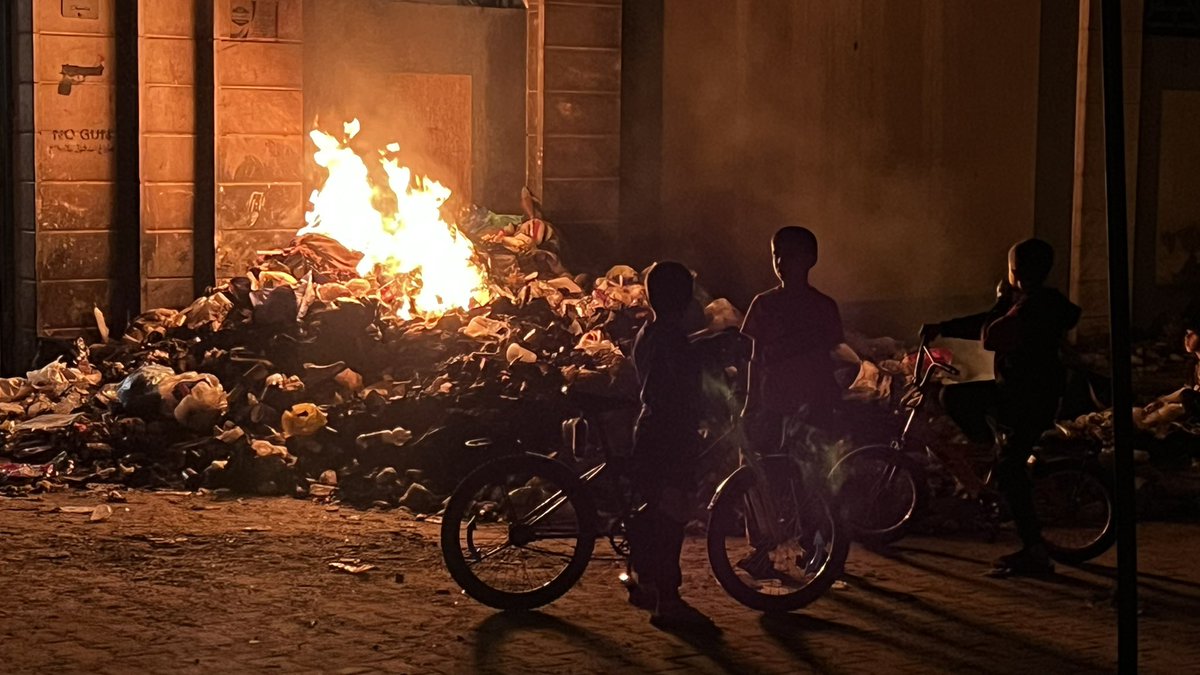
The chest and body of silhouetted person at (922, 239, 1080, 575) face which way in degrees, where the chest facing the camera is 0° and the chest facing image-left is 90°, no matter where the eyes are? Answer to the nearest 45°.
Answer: approximately 90°

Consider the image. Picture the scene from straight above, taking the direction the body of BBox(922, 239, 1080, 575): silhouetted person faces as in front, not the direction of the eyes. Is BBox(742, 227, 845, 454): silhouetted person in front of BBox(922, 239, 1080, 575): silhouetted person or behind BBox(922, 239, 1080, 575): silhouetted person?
in front
